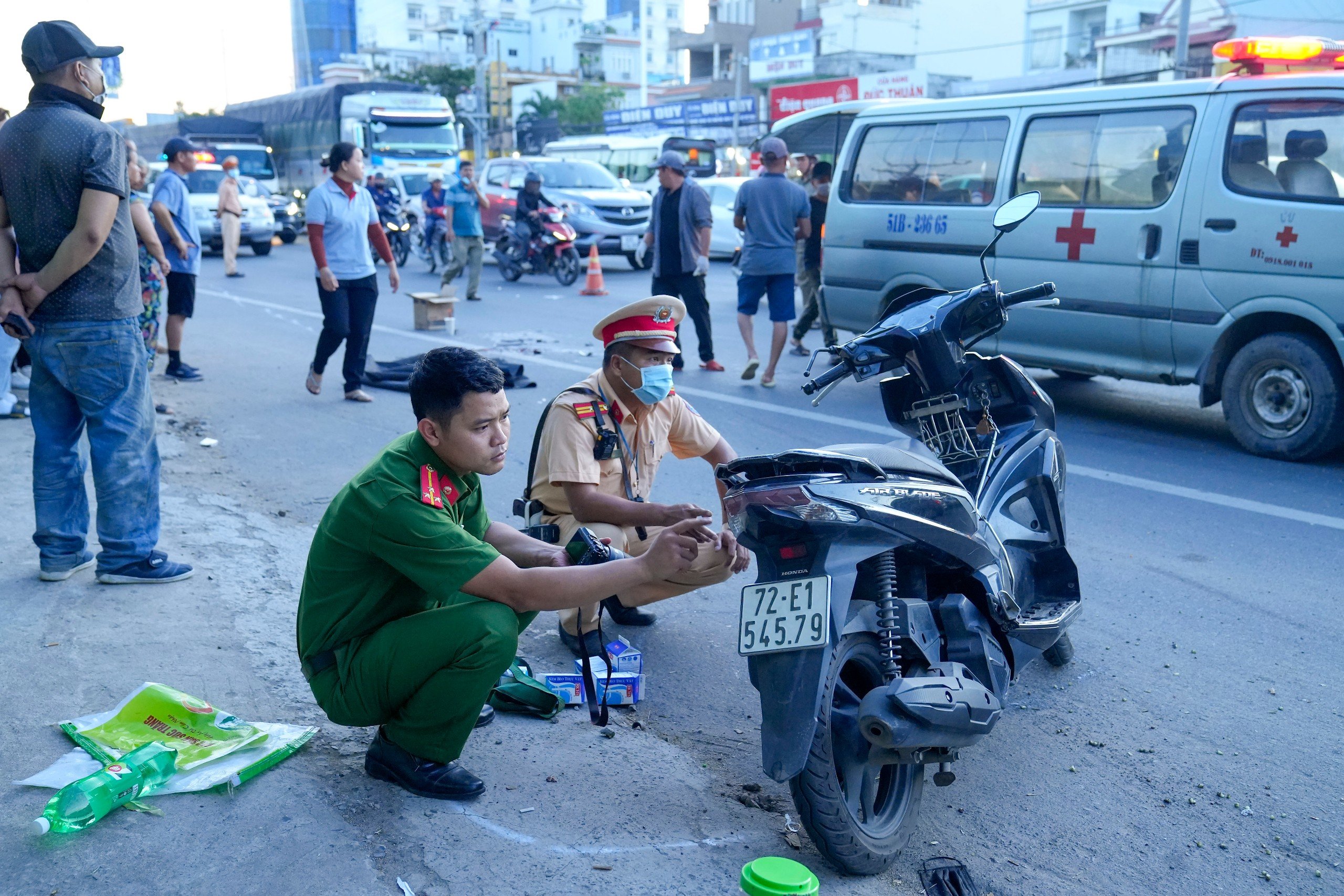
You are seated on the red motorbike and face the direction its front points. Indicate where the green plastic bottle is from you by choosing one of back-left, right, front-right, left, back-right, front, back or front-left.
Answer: front-right

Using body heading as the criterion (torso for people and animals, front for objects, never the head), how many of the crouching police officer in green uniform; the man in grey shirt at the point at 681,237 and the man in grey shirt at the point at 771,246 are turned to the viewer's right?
1

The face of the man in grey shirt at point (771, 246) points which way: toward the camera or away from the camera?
away from the camera

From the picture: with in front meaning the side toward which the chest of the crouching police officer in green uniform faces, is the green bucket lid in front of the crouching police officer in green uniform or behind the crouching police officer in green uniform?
in front

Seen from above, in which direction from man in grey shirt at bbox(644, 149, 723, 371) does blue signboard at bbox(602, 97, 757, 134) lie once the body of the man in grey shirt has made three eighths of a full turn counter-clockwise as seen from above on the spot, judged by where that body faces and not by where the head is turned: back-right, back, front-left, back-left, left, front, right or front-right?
left

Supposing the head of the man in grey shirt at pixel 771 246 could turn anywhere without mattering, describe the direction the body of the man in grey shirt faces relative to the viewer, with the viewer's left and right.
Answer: facing away from the viewer

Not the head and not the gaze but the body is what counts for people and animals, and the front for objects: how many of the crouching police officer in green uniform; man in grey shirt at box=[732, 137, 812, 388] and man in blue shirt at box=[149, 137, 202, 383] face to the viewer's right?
2

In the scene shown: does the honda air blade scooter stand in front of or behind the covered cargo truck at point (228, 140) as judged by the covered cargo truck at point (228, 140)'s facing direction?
in front

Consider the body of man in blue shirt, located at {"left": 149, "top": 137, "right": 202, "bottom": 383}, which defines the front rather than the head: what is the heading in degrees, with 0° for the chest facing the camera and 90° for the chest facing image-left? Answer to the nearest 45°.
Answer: approximately 270°

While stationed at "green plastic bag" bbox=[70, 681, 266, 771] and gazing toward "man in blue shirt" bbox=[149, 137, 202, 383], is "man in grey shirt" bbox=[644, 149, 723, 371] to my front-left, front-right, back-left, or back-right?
front-right

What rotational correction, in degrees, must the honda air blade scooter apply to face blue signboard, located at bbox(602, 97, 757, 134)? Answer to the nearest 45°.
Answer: approximately 45° to its left

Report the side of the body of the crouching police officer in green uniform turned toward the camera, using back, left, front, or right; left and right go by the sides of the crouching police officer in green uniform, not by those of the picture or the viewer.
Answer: right

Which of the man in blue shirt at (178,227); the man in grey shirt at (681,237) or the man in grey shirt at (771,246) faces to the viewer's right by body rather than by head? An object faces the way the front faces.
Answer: the man in blue shirt

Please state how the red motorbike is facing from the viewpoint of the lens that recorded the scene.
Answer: facing the viewer and to the right of the viewer

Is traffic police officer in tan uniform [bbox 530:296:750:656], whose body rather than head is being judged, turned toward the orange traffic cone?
no

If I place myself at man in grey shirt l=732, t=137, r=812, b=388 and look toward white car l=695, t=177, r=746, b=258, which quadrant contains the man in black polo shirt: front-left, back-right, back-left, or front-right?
back-left

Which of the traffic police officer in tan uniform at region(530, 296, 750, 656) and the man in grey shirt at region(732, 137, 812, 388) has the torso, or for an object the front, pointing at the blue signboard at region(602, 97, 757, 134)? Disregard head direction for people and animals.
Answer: the man in grey shirt

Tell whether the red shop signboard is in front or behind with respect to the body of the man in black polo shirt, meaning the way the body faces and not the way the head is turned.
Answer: in front

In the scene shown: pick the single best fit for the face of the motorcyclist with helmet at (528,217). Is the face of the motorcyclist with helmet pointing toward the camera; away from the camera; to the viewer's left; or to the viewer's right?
toward the camera

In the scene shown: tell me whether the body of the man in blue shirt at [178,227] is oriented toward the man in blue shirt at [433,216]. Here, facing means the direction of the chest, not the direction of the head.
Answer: no
